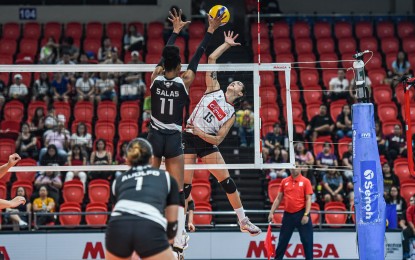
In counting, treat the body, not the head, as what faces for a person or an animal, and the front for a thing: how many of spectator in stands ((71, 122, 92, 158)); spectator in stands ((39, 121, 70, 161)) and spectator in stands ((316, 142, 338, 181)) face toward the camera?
3

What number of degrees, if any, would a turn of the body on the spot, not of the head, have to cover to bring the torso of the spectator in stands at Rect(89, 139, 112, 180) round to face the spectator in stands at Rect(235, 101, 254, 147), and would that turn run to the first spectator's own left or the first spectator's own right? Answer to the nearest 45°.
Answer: approximately 90° to the first spectator's own left

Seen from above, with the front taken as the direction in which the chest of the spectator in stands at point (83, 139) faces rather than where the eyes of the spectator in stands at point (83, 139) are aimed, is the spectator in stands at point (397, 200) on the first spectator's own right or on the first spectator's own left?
on the first spectator's own left

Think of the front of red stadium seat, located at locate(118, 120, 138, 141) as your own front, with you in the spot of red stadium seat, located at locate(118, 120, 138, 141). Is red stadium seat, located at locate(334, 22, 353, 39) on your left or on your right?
on your left

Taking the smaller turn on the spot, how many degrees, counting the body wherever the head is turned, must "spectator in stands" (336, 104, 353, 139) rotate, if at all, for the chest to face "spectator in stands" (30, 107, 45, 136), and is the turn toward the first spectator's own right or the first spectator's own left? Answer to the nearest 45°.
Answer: approximately 90° to the first spectator's own right
